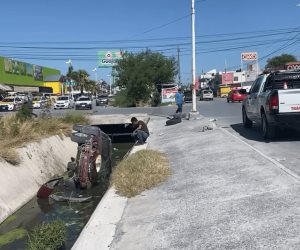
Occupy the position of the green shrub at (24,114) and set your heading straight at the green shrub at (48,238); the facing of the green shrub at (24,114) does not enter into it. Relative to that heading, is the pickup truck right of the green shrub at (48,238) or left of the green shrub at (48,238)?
left

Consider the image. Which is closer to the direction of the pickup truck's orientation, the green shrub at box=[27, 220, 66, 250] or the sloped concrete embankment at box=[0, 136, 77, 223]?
the sloped concrete embankment

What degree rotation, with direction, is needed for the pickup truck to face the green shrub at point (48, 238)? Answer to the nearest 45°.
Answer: approximately 90° to its left

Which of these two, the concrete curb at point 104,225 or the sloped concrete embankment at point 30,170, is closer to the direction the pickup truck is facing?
the sloped concrete embankment

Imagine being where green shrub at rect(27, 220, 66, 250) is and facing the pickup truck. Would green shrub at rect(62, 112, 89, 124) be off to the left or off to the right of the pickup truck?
left

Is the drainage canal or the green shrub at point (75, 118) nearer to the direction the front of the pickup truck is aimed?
the green shrub

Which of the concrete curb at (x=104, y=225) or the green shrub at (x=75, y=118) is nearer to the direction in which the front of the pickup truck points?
the green shrub

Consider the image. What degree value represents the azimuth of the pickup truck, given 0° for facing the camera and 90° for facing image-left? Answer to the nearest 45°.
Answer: approximately 135°

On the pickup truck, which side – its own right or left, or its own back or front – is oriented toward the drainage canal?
left

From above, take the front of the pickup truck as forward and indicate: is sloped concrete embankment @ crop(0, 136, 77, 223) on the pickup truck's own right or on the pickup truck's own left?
on the pickup truck's own left
